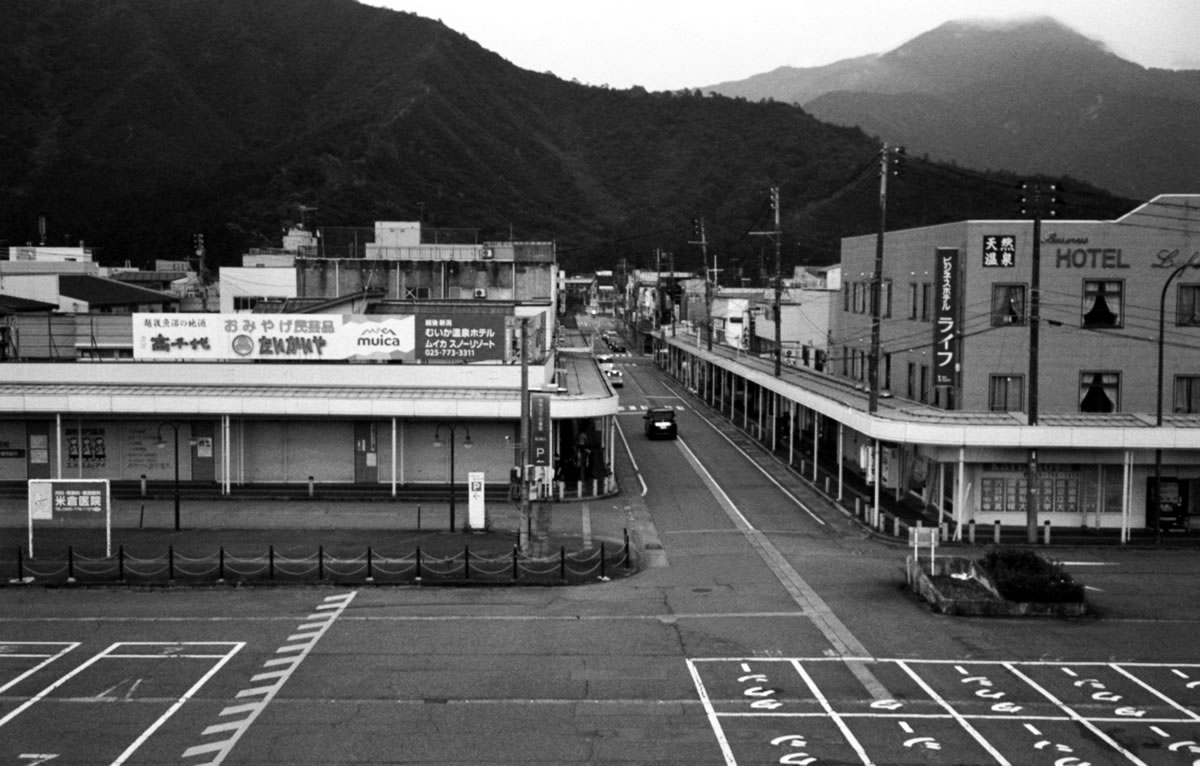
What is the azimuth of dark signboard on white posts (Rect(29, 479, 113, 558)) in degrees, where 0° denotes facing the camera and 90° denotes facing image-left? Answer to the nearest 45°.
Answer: approximately 0°

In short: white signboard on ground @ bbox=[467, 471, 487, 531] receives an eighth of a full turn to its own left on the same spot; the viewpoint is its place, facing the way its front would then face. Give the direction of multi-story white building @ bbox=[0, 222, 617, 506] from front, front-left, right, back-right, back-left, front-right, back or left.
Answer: back

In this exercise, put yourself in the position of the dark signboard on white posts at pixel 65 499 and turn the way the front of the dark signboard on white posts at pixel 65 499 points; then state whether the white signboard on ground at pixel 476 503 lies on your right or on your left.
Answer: on your left

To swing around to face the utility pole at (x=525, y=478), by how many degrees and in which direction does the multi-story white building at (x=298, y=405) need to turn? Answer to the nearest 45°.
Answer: approximately 45° to its left

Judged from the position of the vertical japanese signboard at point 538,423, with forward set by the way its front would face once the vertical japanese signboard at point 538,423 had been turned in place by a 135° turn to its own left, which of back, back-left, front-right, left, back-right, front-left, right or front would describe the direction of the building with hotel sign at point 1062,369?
front-right

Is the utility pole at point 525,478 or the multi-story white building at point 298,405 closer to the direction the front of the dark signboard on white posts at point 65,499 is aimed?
the utility pole

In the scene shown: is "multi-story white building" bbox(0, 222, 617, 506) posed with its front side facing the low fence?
yes

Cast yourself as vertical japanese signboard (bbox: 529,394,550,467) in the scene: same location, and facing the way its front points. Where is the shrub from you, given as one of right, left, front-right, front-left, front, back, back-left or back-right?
front-left
